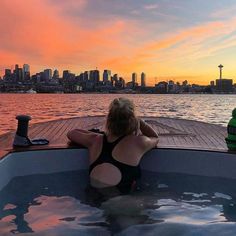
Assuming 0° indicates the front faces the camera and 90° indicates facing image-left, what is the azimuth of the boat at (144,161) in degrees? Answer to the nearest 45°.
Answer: approximately 180°

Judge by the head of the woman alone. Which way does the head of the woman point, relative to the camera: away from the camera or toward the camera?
away from the camera
